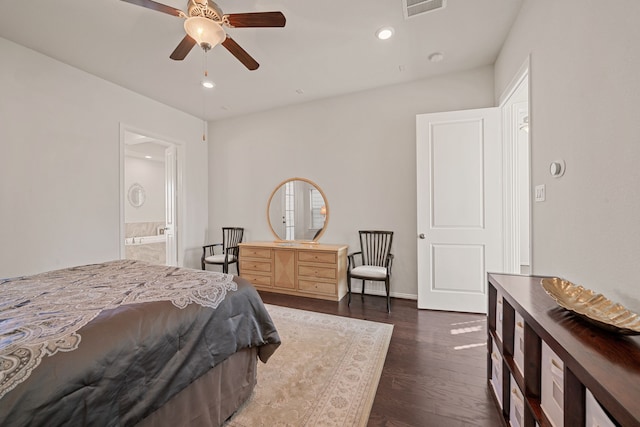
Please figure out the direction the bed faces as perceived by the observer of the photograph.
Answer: facing away from the viewer and to the right of the viewer

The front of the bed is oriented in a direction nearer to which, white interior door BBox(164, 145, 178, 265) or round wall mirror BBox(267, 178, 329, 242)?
the round wall mirror

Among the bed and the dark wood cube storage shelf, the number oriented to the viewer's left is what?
1

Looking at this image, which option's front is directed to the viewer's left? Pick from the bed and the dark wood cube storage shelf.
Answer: the dark wood cube storage shelf

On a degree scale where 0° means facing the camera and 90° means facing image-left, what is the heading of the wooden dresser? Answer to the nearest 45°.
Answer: approximately 45°

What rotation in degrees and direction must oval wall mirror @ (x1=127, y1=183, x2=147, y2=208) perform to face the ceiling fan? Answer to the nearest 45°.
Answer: approximately 45° to its right

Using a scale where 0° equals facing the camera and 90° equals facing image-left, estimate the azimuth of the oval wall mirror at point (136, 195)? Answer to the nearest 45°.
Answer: approximately 315°

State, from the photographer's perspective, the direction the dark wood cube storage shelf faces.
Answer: facing to the left of the viewer

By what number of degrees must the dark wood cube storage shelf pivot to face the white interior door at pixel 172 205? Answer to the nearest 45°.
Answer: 0° — it already faces it

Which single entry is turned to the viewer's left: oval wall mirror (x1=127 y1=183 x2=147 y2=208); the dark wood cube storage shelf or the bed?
the dark wood cube storage shelf
